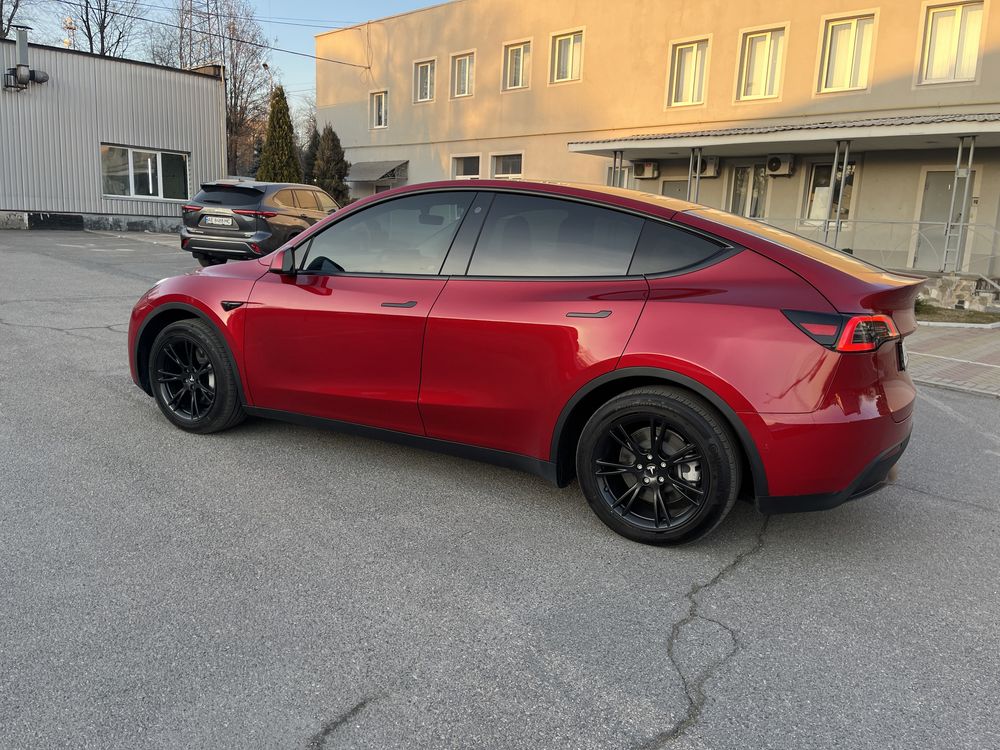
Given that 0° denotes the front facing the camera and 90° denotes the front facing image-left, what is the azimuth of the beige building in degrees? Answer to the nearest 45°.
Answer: approximately 45°

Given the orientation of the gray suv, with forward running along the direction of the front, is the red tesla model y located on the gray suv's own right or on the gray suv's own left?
on the gray suv's own right

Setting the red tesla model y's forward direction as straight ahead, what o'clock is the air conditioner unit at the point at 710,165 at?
The air conditioner unit is roughly at 2 o'clock from the red tesla model y.

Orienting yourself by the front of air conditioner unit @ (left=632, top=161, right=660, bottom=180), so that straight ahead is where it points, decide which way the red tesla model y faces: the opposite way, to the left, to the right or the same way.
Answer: to the right

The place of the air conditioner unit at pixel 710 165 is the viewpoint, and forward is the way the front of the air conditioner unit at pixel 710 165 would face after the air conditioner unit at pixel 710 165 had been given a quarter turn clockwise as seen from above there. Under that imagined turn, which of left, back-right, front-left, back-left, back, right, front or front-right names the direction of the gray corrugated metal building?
front-left

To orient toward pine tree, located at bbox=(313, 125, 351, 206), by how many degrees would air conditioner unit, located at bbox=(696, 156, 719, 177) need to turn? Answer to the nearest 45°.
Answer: approximately 90° to its right

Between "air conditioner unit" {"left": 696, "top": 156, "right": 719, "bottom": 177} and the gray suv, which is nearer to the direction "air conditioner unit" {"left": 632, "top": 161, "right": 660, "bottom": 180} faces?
the gray suv

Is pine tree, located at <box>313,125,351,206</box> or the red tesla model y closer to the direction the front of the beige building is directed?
the red tesla model y

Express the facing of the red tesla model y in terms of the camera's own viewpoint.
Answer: facing away from the viewer and to the left of the viewer

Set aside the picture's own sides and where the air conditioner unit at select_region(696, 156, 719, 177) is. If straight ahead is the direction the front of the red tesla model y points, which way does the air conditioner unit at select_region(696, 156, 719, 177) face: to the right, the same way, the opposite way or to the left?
to the left

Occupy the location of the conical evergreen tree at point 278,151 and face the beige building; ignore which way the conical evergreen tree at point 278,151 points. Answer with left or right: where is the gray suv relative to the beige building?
right

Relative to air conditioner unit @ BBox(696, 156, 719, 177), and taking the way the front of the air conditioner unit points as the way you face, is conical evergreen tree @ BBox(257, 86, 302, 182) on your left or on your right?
on your right

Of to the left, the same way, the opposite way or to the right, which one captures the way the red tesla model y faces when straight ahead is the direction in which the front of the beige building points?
to the right

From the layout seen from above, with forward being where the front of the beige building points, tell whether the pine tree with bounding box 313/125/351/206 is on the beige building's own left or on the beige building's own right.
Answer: on the beige building's own right

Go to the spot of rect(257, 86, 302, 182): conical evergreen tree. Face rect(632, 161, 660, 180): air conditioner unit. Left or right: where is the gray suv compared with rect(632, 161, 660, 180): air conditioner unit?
right

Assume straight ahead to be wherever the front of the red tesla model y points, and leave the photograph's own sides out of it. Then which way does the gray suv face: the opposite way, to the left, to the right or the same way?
to the right

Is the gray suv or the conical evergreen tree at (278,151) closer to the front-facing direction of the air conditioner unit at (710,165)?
the gray suv

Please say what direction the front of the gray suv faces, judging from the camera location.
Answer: facing away from the viewer and to the right of the viewer
